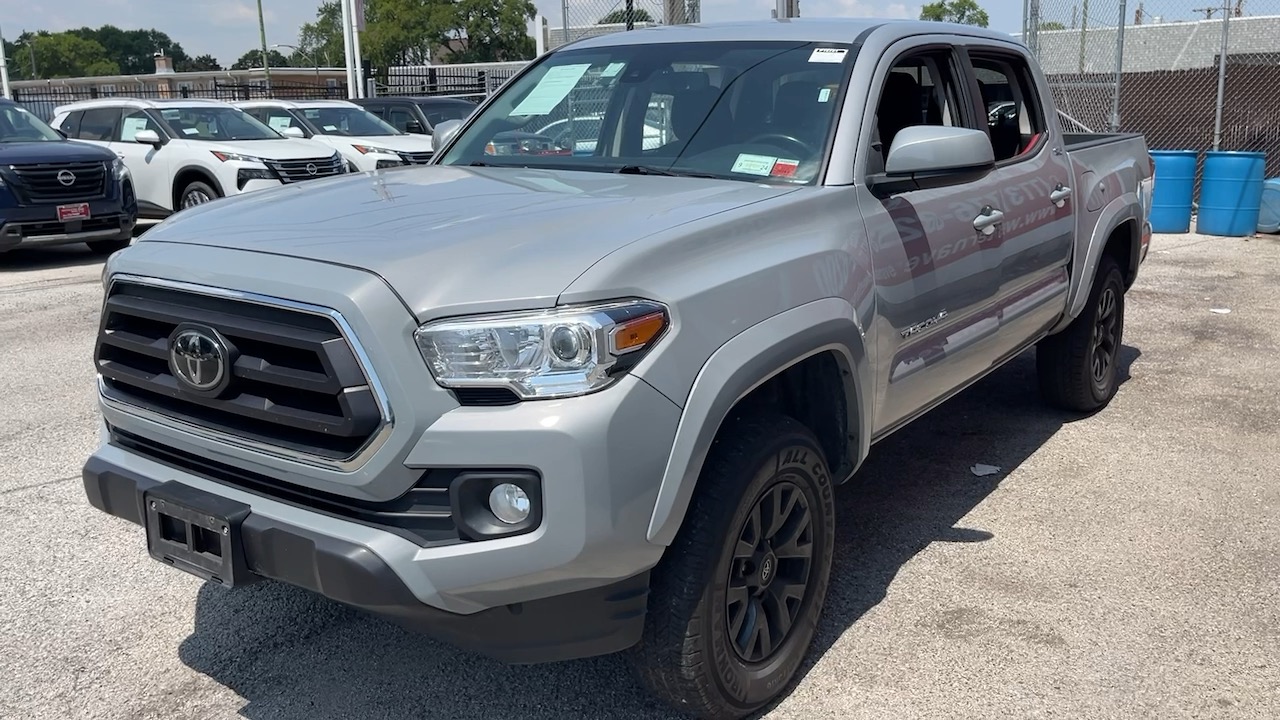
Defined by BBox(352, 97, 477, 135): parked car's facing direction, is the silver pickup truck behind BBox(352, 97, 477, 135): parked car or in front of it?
in front

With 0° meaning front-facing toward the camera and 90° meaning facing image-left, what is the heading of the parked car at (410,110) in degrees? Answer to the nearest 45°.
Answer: approximately 315°

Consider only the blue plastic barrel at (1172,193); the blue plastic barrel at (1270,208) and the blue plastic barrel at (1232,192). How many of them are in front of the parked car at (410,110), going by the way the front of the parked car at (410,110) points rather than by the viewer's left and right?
3

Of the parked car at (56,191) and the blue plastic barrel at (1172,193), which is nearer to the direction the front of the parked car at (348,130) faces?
the blue plastic barrel

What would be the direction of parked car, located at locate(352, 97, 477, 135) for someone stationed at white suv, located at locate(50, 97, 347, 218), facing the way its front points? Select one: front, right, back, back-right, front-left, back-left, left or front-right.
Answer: left

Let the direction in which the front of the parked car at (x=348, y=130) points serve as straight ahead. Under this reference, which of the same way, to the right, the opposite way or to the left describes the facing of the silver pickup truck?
to the right

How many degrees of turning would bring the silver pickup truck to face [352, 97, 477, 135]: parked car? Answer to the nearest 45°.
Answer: approximately 135° to its right

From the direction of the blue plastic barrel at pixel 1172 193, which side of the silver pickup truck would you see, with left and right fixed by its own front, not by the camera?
back

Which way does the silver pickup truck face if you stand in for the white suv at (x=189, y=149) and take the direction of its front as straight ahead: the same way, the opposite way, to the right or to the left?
to the right
